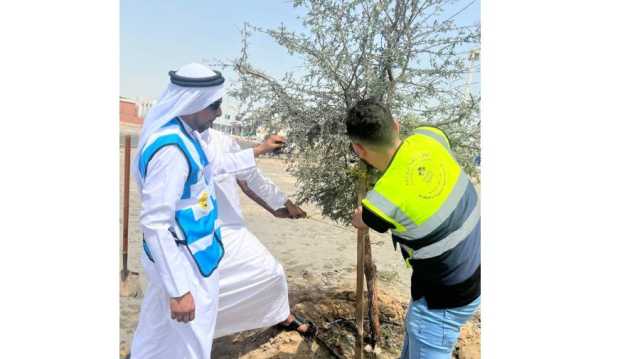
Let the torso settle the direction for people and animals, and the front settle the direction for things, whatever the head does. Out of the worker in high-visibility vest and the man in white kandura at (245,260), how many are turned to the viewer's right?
1

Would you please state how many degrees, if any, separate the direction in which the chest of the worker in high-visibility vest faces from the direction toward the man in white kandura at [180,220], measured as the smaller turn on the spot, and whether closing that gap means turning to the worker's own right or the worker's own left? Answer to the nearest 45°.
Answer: approximately 45° to the worker's own left

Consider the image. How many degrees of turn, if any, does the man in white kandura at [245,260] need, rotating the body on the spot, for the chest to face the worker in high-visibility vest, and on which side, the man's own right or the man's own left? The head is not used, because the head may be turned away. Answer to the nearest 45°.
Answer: approximately 45° to the man's own right

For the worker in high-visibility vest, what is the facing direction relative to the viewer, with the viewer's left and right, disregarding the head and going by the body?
facing away from the viewer and to the left of the viewer

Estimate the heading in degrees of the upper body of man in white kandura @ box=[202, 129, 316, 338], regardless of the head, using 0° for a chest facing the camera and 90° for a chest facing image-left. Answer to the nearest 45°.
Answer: approximately 270°

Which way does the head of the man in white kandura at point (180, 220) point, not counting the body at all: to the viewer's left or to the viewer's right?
to the viewer's right

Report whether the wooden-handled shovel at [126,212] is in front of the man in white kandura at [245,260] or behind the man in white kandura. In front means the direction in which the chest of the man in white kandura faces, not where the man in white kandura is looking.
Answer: behind

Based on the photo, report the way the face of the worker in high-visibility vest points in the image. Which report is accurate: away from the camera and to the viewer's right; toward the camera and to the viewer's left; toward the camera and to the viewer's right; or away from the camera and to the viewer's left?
away from the camera and to the viewer's left
